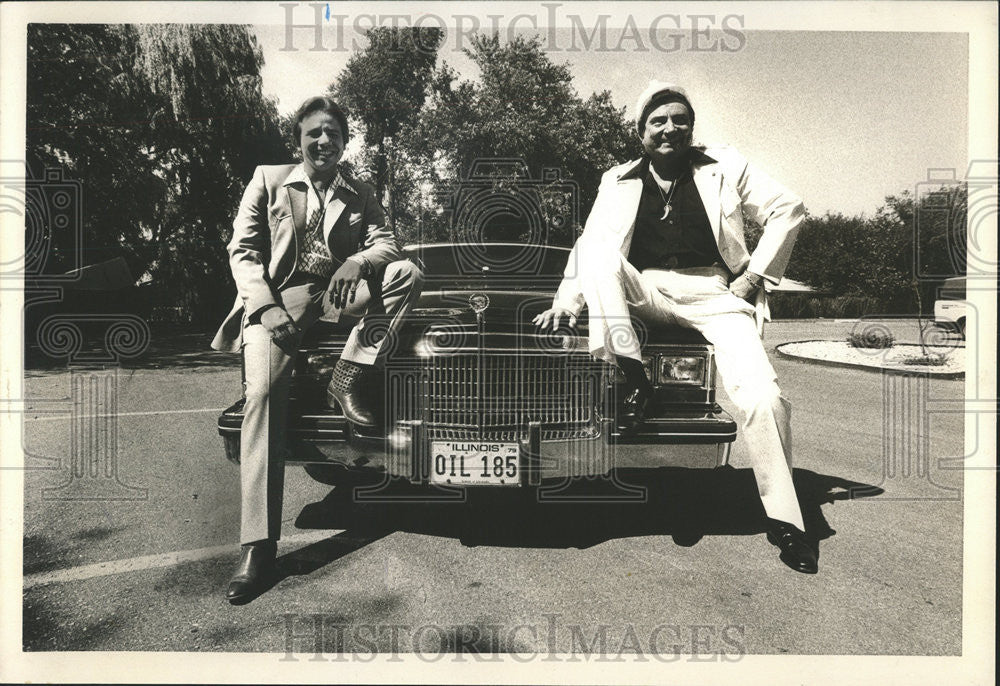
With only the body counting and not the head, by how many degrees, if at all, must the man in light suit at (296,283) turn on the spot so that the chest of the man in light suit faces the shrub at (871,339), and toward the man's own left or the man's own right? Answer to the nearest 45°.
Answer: approximately 90° to the man's own left

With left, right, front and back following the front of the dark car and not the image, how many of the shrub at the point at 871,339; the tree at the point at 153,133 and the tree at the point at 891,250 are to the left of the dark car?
2

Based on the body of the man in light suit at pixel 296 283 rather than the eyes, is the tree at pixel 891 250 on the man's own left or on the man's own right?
on the man's own left
